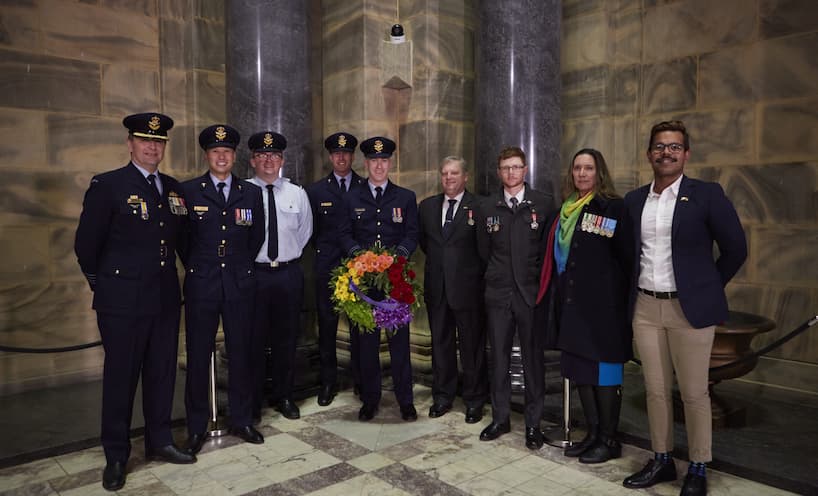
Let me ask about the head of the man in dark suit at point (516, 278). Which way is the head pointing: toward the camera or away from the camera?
toward the camera

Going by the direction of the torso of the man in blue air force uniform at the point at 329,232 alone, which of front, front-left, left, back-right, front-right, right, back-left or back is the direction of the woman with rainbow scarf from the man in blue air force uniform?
front-left

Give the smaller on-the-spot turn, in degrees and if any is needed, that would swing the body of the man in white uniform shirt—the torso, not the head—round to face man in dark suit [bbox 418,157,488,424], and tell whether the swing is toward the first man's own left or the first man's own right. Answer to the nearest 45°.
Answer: approximately 90° to the first man's own left

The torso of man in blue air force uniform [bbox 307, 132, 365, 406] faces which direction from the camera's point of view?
toward the camera

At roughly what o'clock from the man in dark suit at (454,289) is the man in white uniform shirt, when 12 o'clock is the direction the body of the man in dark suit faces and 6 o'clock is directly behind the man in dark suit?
The man in white uniform shirt is roughly at 3 o'clock from the man in dark suit.

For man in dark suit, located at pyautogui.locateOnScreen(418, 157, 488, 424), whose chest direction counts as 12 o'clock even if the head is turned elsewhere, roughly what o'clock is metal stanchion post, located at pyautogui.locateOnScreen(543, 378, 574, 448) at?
The metal stanchion post is roughly at 10 o'clock from the man in dark suit.

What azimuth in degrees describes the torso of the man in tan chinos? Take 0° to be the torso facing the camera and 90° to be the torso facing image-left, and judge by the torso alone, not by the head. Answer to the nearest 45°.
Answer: approximately 45°

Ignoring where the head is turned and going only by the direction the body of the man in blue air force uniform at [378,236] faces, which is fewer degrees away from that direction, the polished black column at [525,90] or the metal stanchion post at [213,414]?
the metal stanchion post

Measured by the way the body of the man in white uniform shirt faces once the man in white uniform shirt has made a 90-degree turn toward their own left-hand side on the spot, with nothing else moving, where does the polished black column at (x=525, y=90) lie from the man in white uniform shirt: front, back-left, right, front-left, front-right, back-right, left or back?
front

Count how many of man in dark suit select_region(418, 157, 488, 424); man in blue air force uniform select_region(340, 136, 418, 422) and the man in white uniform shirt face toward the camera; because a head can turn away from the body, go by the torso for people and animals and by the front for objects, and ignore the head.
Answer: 3

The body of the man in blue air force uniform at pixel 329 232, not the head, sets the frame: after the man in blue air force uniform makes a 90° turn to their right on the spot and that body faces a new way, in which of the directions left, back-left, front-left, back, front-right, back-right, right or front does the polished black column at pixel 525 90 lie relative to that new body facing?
back

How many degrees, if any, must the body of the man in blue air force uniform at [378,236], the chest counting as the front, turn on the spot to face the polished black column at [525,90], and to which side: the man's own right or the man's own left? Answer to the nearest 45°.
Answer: approximately 90° to the man's own left

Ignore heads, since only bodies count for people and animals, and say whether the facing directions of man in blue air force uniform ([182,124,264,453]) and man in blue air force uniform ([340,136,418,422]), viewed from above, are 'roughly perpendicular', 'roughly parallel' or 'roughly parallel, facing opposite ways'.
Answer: roughly parallel

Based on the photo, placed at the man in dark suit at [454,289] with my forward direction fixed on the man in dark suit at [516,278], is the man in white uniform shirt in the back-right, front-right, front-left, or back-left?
back-right

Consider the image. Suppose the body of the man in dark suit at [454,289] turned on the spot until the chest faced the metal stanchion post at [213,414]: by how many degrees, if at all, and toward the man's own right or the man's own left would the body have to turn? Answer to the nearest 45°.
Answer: approximately 90° to the man's own right

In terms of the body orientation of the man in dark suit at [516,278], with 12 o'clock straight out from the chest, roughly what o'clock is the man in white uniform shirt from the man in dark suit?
The man in white uniform shirt is roughly at 3 o'clock from the man in dark suit.

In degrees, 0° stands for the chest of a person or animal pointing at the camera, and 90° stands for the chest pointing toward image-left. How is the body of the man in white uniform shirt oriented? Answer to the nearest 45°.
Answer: approximately 0°

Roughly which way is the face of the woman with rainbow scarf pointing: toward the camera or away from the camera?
toward the camera

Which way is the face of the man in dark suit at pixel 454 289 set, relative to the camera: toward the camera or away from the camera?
toward the camera

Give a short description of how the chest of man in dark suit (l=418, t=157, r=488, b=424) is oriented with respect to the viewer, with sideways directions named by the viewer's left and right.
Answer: facing the viewer

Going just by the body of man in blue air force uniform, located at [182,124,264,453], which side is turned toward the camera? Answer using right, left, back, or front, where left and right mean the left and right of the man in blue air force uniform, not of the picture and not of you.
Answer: front
